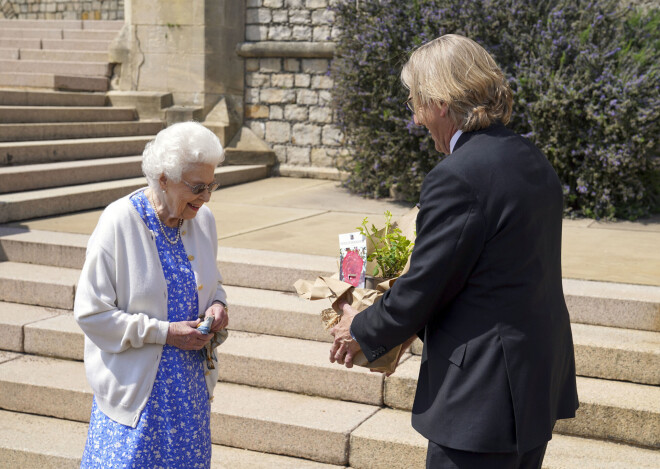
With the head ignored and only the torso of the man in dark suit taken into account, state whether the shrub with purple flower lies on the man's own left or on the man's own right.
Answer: on the man's own right

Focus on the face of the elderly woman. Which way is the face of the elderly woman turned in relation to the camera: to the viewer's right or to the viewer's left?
to the viewer's right

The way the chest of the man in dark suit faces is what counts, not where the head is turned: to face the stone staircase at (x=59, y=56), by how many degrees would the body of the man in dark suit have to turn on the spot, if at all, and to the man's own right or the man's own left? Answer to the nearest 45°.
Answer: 0° — they already face it

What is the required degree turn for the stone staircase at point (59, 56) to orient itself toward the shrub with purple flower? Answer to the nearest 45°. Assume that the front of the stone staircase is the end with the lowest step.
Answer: approximately 45° to its left

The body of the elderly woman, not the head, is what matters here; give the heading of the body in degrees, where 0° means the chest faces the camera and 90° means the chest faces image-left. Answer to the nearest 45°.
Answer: approximately 315°

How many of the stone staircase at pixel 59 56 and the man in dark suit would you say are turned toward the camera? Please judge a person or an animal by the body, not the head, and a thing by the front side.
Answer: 1

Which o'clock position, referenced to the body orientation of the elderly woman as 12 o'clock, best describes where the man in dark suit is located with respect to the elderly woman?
The man in dark suit is roughly at 12 o'clock from the elderly woman.

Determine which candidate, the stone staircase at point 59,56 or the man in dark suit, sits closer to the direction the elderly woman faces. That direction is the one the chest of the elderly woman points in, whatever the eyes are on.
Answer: the man in dark suit

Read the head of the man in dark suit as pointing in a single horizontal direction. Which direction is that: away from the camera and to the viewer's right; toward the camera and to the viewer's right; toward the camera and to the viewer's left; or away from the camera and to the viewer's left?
away from the camera and to the viewer's left

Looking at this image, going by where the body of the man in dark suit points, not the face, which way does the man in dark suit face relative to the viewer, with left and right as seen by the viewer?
facing away from the viewer and to the left of the viewer

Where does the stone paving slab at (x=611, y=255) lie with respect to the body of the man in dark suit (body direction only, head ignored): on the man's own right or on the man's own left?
on the man's own right

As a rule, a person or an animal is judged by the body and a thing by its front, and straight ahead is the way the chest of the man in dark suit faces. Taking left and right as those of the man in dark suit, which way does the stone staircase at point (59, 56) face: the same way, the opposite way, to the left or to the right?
the opposite way

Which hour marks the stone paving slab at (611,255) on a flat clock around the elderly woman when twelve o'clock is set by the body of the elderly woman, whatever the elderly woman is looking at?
The stone paving slab is roughly at 9 o'clock from the elderly woman.
